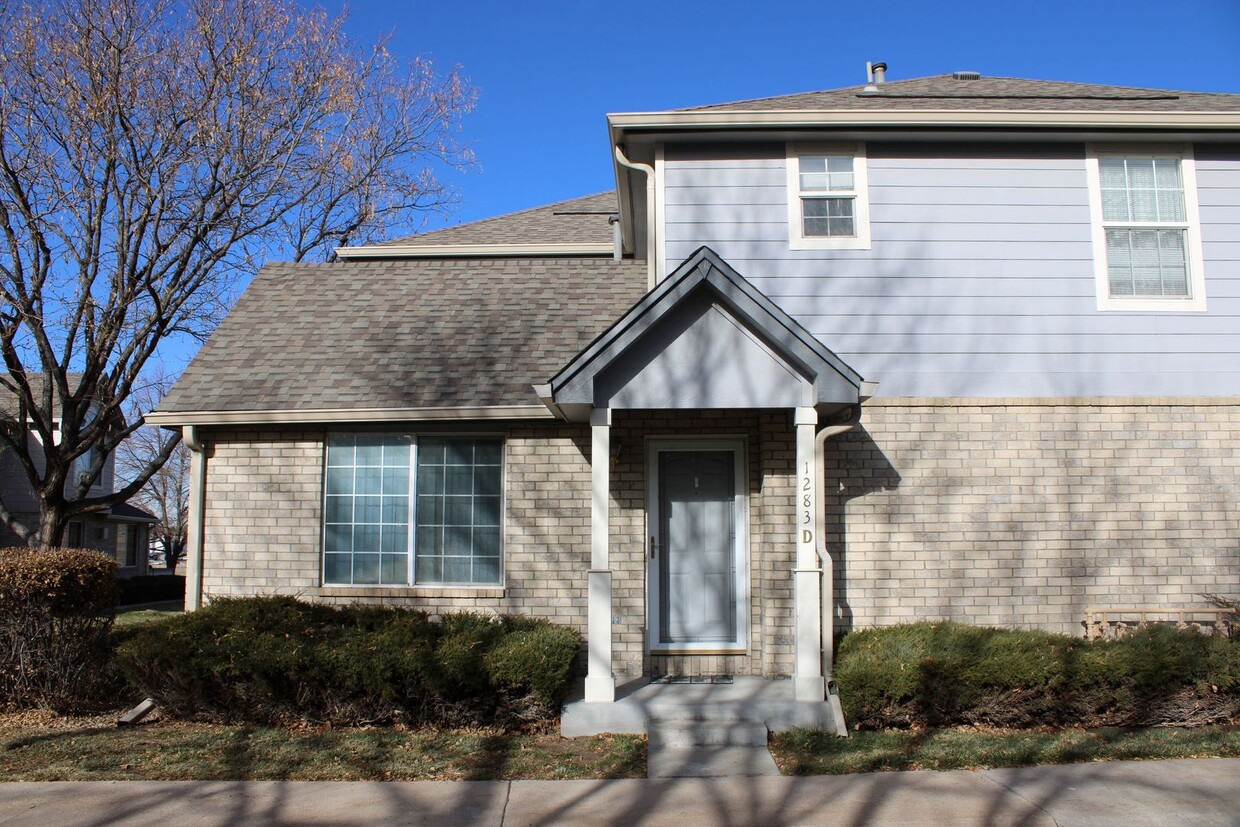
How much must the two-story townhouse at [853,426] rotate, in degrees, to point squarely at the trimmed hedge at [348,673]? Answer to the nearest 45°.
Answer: approximately 45° to its right

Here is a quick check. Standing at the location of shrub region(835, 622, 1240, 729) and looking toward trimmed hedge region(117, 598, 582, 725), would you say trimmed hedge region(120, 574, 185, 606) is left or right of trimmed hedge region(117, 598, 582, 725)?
right

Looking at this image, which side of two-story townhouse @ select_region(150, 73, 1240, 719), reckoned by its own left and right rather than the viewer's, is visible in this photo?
front

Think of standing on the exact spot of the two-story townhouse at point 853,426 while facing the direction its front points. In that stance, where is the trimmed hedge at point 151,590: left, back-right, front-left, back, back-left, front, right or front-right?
back-right

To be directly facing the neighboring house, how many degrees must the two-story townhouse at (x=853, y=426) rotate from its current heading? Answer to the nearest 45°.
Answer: approximately 135° to its right

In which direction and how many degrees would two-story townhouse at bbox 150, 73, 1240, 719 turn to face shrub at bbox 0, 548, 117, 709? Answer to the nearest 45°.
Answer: approximately 90° to its right

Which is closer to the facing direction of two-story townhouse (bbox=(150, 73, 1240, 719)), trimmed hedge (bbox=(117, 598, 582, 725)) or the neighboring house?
the trimmed hedge
